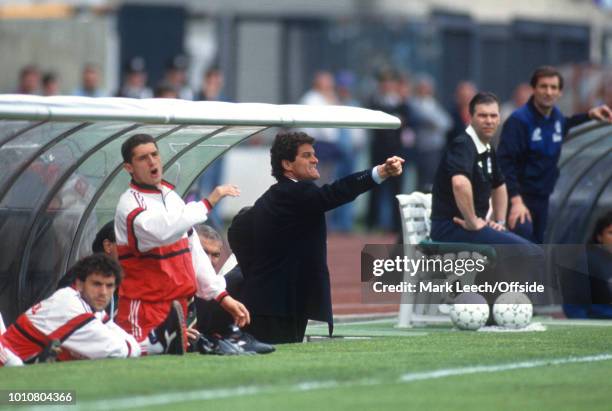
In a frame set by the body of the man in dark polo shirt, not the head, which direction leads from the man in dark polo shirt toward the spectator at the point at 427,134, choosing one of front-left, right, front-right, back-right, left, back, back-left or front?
back-left

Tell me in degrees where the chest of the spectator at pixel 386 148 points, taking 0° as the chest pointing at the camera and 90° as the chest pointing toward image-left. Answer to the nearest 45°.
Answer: approximately 0°

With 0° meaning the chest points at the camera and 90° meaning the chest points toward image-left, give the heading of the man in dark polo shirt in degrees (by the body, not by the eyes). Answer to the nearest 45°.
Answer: approximately 315°

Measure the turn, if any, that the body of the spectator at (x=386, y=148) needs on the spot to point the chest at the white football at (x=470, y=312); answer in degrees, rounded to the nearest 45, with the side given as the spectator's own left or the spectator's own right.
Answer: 0° — they already face it

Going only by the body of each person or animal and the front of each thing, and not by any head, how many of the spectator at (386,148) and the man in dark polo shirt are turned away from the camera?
0

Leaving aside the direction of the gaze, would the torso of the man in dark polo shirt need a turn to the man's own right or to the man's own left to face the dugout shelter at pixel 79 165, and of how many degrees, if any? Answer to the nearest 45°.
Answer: approximately 90° to the man's own right

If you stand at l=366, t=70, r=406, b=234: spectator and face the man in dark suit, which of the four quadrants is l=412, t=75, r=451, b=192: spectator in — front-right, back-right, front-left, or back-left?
back-left

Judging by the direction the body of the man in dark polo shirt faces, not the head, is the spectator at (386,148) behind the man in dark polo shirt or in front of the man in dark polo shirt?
behind

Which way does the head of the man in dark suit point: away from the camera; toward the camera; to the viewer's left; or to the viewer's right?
to the viewer's right

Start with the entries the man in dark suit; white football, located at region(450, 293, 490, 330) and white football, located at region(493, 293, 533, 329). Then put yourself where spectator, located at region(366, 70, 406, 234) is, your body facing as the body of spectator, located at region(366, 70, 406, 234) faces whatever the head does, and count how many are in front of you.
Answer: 3

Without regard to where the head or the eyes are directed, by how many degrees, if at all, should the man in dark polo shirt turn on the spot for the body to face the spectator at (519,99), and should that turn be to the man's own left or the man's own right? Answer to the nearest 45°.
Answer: approximately 135° to the man's own left
